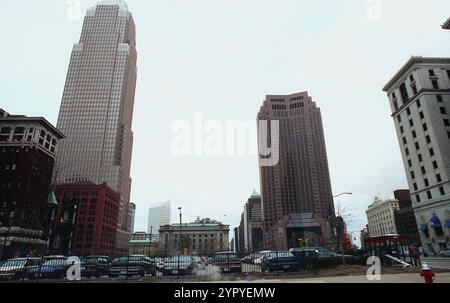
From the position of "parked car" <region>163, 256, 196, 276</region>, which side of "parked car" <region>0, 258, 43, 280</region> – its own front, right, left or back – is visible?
left

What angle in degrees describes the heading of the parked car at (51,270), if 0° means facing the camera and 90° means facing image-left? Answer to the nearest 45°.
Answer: approximately 45°

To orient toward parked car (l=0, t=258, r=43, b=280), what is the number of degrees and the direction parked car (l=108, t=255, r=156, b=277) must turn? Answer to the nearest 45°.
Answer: approximately 45° to its right

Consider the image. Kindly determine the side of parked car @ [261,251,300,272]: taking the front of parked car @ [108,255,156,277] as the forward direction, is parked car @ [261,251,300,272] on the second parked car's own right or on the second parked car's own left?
on the second parked car's own left

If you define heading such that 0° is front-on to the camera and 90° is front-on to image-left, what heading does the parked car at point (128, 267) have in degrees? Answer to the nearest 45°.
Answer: approximately 45°

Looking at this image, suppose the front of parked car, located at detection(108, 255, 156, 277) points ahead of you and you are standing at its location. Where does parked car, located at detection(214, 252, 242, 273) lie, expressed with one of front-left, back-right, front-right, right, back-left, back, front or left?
back-left

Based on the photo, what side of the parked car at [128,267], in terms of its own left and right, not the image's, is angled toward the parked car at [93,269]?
right

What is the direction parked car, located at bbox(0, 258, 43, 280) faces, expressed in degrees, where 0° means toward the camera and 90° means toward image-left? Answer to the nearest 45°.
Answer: approximately 45°

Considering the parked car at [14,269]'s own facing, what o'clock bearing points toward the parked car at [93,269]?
the parked car at [93,269] is roughly at 8 o'clock from the parked car at [14,269].

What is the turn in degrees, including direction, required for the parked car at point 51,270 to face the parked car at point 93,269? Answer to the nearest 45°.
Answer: approximately 135° to its left

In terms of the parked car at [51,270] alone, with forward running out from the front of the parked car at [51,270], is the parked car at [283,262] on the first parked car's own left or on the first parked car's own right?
on the first parked car's own left
